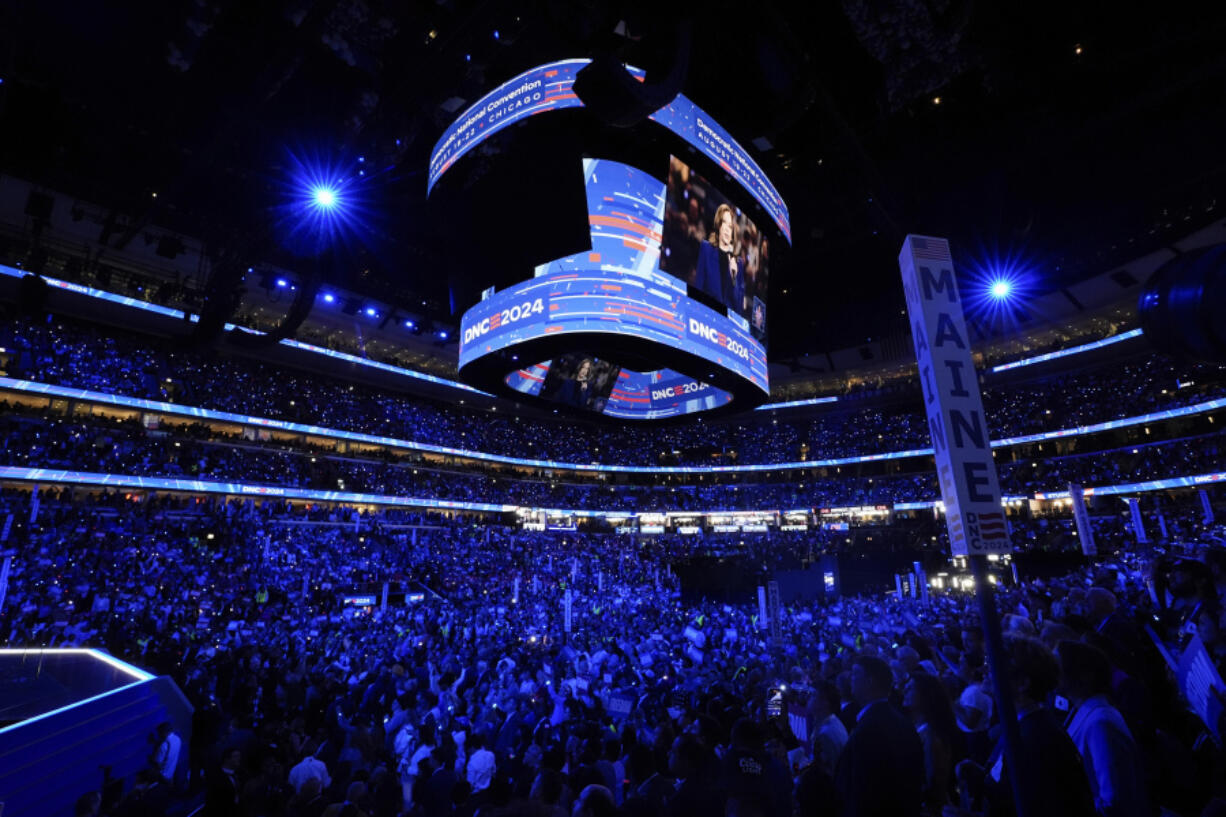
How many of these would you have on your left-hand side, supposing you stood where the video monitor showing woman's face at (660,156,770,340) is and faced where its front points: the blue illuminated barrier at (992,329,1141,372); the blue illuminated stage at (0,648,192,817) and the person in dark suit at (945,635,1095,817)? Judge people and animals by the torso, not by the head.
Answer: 1

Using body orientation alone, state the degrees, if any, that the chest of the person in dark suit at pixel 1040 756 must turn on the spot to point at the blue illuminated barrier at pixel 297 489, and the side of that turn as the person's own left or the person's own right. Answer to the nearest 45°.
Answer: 0° — they already face it

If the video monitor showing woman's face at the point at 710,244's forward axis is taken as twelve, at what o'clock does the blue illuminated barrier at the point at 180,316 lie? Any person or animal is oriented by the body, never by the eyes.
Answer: The blue illuminated barrier is roughly at 5 o'clock from the video monitor showing woman's face.

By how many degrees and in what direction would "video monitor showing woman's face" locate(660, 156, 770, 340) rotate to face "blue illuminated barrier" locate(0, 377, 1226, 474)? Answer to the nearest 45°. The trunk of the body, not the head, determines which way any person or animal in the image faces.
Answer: approximately 180°

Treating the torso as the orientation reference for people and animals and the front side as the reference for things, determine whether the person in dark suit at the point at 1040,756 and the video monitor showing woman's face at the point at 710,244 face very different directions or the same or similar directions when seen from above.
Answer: very different directions

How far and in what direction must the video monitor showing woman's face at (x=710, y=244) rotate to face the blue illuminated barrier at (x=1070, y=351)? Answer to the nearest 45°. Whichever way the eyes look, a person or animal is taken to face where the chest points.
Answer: approximately 90° to its left
